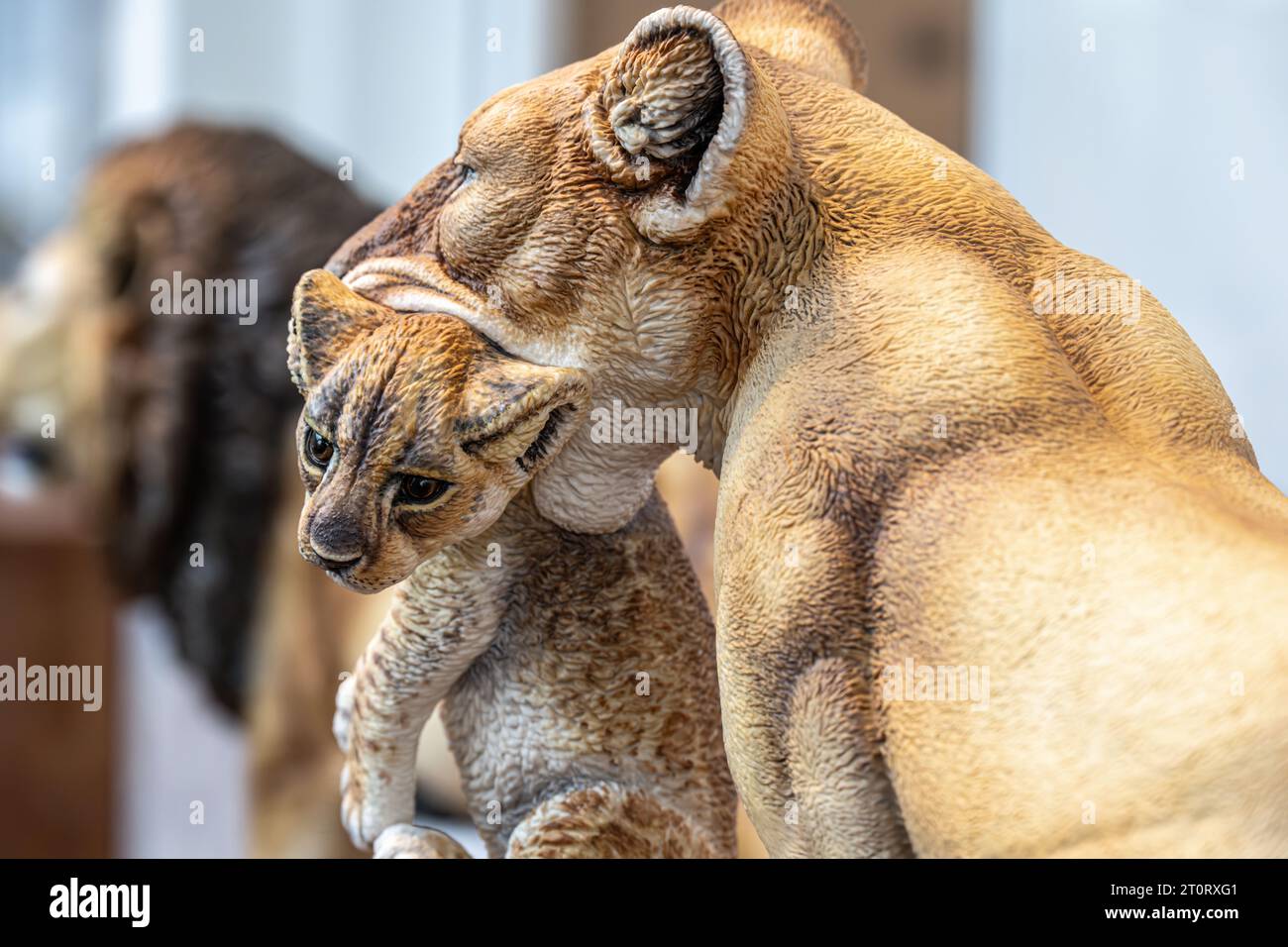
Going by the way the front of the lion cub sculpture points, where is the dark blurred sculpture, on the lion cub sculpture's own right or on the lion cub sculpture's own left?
on the lion cub sculpture's own right

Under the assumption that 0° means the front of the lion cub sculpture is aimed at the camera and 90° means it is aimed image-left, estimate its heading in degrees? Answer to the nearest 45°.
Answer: approximately 45°

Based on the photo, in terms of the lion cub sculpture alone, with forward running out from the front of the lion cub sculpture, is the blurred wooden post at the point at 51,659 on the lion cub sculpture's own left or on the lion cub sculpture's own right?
on the lion cub sculpture's own right
